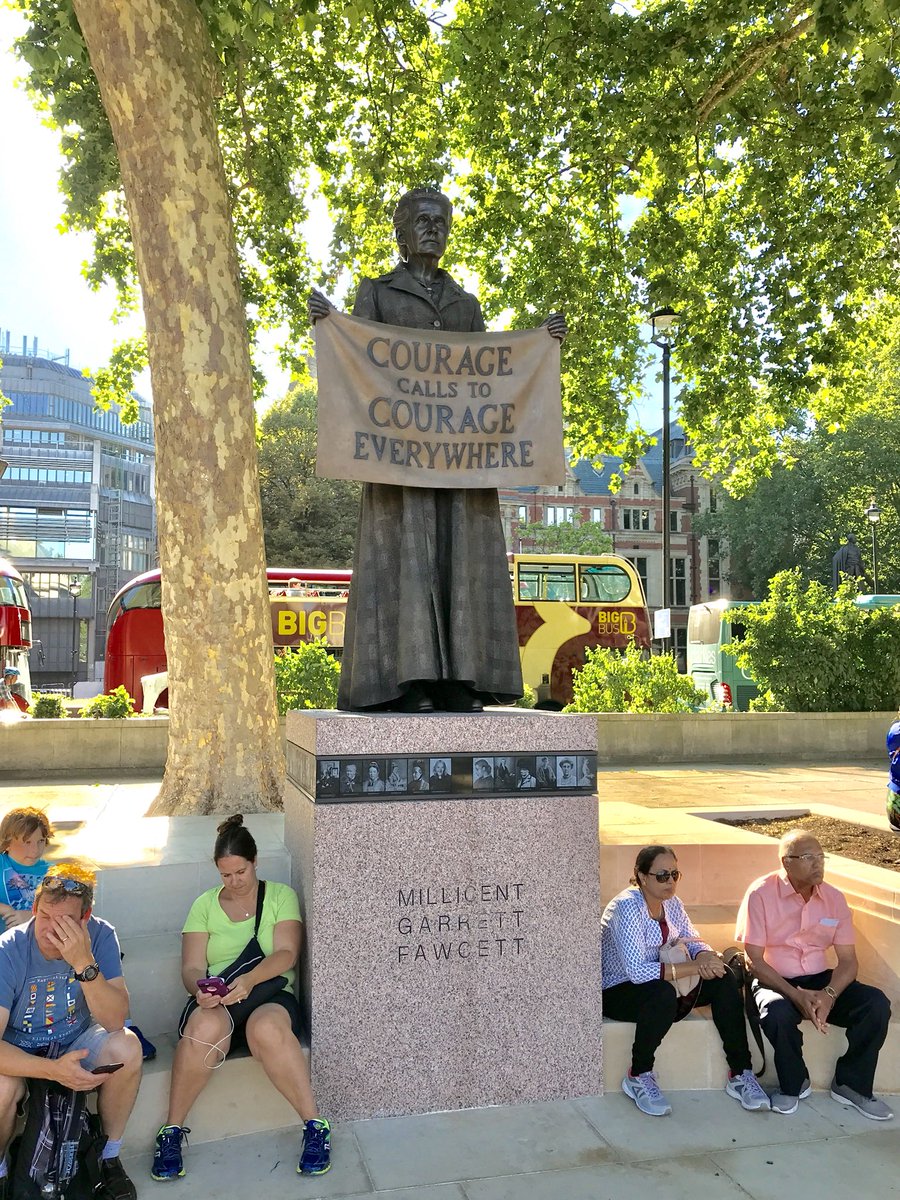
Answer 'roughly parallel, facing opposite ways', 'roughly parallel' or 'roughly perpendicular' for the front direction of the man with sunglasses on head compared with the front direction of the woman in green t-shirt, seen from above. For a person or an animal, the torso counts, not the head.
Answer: roughly parallel

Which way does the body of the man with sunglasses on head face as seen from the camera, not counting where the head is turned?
toward the camera

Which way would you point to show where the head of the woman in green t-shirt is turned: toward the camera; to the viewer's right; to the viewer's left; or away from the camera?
toward the camera

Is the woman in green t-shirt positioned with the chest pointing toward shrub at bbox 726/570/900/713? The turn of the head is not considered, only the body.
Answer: no

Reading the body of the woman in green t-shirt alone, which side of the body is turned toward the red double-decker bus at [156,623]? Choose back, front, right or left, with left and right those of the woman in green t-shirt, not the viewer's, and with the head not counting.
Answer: back

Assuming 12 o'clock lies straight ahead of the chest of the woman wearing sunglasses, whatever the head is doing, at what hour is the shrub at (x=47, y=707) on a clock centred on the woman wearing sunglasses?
The shrub is roughly at 6 o'clock from the woman wearing sunglasses.

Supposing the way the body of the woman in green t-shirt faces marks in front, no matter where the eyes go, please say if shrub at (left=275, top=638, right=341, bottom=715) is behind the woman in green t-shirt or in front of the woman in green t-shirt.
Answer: behind

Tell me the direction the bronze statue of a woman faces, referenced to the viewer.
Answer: facing the viewer

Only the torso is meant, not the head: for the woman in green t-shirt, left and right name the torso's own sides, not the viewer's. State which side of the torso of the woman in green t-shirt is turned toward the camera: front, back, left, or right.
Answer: front

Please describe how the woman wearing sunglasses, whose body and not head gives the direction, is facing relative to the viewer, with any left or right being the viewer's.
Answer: facing the viewer and to the right of the viewer

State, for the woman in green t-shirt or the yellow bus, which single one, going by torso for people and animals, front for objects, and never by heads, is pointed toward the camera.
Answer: the woman in green t-shirt

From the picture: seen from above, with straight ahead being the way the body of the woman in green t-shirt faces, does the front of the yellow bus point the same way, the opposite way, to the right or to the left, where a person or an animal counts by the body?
to the left

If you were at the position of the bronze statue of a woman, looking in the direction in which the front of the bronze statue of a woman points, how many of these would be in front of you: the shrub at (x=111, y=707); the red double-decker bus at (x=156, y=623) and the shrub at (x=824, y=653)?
0

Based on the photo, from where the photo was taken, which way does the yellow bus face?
to the viewer's right

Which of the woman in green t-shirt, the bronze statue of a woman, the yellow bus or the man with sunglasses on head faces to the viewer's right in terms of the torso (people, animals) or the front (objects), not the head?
the yellow bus

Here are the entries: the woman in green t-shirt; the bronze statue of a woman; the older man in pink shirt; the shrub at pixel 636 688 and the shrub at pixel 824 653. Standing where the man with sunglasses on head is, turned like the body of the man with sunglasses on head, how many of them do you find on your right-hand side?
0

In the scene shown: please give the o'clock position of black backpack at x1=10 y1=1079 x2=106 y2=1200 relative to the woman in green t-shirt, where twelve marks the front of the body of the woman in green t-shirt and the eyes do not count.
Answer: The black backpack is roughly at 2 o'clock from the woman in green t-shirt.

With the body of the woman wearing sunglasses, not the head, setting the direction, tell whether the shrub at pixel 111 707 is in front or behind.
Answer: behind
